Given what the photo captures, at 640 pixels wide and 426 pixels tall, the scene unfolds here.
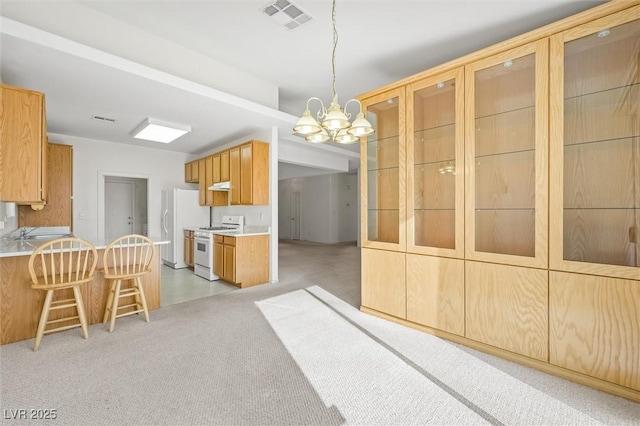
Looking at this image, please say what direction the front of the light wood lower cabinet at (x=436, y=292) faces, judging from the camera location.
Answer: facing the viewer and to the left of the viewer

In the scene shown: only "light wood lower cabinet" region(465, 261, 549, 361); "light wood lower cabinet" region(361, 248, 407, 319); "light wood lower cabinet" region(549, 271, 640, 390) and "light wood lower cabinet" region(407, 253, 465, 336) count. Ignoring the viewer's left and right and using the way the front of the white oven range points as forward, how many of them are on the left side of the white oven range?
4

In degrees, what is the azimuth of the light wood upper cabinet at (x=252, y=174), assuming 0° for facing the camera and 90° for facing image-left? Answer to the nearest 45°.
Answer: approximately 45°

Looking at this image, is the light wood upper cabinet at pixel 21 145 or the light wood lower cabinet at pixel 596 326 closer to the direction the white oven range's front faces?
the light wood upper cabinet

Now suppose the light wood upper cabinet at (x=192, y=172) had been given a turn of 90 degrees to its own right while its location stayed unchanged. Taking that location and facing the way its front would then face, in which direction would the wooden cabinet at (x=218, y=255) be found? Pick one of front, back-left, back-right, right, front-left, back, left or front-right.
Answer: back-left

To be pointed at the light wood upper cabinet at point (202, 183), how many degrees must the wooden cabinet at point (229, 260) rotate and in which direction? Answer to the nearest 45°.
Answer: approximately 135° to its right

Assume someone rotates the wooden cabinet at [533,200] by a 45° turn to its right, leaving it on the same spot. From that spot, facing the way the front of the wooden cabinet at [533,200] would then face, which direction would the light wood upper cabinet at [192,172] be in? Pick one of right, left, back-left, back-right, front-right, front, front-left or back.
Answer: front

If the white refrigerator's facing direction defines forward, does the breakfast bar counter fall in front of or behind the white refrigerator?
in front

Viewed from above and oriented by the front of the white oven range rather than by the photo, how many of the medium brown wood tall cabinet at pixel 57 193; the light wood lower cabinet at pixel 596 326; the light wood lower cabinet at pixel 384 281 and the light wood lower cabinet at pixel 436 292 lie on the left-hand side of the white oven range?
3

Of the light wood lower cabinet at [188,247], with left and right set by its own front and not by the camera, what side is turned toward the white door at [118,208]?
right
